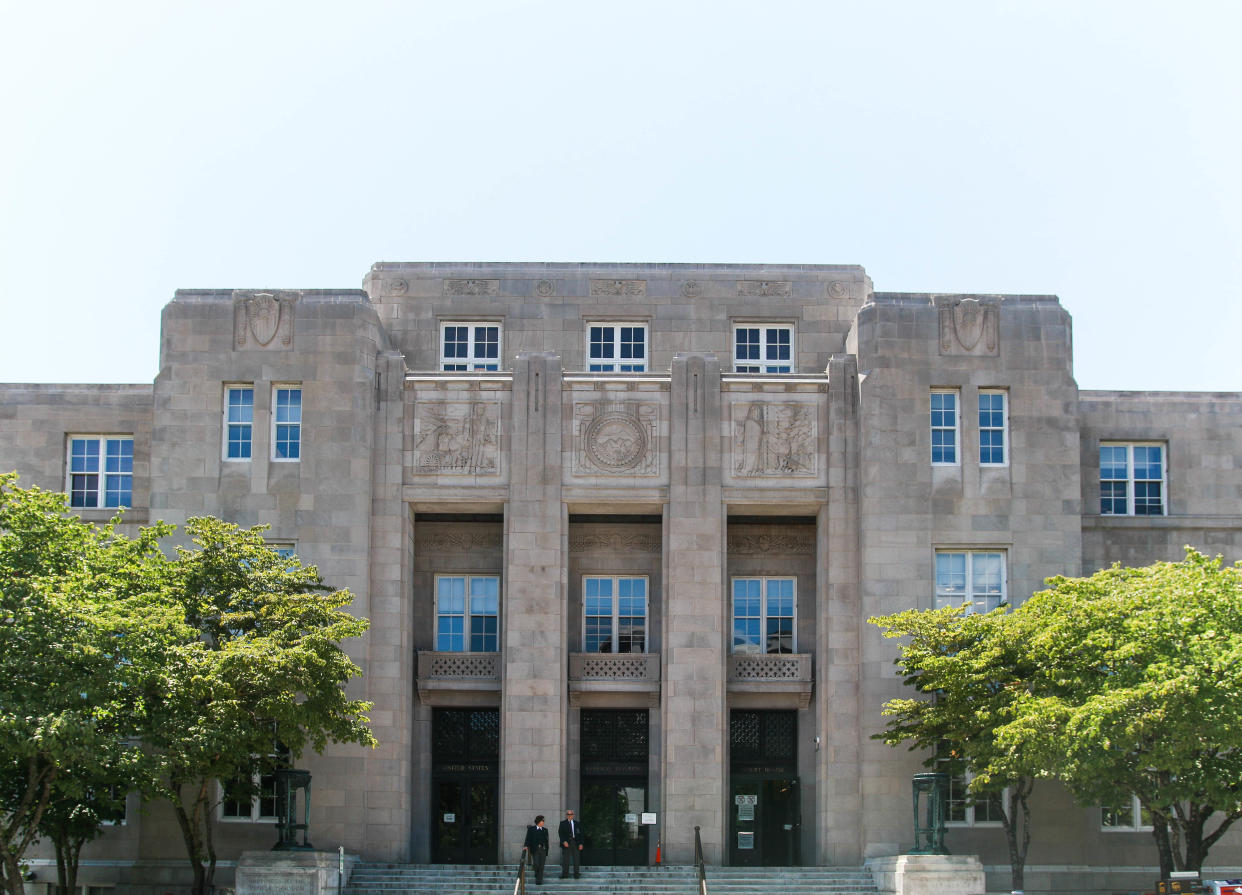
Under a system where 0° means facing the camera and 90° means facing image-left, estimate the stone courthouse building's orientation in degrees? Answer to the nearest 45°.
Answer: approximately 0°

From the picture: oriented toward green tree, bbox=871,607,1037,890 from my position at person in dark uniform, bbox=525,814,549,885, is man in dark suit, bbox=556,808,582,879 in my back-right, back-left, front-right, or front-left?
front-left

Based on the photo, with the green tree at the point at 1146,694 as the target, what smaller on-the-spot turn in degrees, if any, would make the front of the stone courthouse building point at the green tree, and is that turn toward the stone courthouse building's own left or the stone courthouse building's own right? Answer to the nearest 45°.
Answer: approximately 45° to the stone courthouse building's own left
